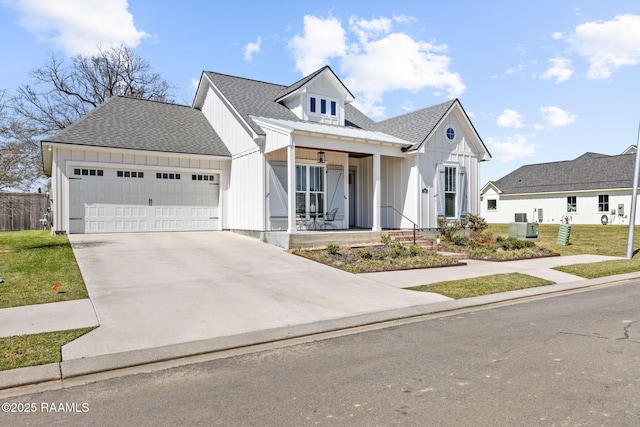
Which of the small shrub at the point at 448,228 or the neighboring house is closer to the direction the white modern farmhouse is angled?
the small shrub

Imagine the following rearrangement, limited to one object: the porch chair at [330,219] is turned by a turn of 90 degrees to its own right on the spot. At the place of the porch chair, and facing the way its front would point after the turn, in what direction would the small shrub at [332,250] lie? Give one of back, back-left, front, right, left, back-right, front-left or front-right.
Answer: back-left

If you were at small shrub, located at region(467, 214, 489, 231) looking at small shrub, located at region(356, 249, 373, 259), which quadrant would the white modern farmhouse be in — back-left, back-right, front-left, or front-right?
front-right

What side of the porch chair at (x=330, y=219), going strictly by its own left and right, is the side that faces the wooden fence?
front

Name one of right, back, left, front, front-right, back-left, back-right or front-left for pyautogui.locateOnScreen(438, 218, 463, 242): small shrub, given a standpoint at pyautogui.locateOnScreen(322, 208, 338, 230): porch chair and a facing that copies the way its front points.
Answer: back-left

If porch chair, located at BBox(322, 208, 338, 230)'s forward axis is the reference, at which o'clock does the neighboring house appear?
The neighboring house is roughly at 6 o'clock from the porch chair.

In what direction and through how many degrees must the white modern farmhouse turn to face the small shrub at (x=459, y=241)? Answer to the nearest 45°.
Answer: approximately 45° to its left

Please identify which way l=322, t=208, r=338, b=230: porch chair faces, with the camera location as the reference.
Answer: facing the viewer and to the left of the viewer

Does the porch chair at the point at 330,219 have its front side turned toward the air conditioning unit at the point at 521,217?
no

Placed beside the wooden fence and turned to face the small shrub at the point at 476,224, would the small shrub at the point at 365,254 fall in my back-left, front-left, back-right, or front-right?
front-right

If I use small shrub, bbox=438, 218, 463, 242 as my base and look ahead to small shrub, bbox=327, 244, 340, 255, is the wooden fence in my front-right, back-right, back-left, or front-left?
front-right
